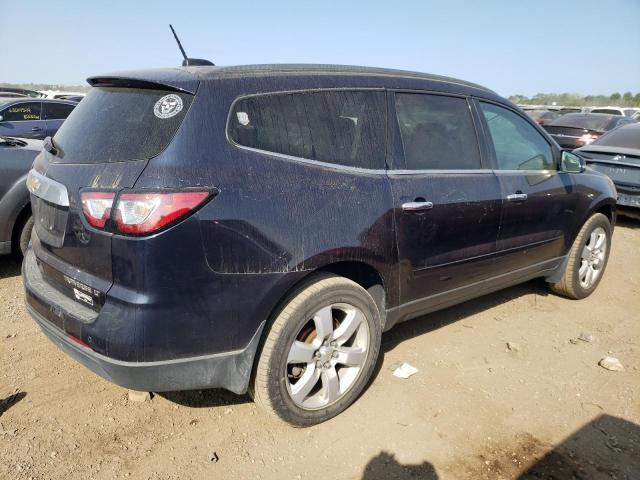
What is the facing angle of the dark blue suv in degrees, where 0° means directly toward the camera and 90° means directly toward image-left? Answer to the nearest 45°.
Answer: approximately 225°

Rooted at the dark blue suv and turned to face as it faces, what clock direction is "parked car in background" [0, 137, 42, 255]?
The parked car in background is roughly at 9 o'clock from the dark blue suv.

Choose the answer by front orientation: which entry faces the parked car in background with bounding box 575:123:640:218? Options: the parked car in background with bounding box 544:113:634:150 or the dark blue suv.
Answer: the dark blue suv

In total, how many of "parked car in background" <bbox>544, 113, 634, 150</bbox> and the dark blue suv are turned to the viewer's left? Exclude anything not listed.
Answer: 0

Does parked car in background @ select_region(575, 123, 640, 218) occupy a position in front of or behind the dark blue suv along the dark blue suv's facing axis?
in front

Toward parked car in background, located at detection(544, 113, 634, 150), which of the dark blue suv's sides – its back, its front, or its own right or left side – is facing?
front

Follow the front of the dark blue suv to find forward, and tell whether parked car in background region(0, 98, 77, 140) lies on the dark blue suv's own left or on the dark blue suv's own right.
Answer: on the dark blue suv's own left

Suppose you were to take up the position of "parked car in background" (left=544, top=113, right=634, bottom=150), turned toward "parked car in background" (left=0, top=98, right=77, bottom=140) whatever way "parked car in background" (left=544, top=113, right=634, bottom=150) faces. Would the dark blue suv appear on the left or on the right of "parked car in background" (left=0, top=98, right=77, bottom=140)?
left

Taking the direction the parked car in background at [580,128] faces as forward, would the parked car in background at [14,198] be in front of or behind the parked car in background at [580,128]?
behind

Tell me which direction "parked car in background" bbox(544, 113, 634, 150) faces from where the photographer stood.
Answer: facing away from the viewer and to the right of the viewer

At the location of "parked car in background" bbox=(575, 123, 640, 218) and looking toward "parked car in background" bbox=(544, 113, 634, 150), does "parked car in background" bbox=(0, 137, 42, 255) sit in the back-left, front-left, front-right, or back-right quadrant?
back-left
